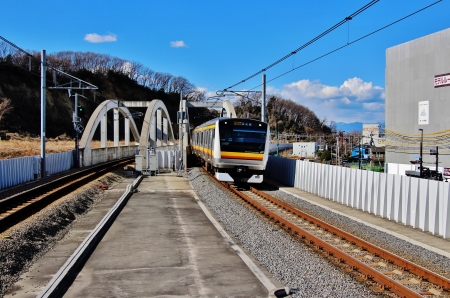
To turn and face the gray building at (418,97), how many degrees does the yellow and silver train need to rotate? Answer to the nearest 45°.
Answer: approximately 135° to its left

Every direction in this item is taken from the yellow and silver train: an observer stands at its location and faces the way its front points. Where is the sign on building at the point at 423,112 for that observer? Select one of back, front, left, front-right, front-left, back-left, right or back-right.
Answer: back-left

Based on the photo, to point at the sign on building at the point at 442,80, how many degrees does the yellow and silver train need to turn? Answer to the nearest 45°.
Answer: approximately 135° to its left

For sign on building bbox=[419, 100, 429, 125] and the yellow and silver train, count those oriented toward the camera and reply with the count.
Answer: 2

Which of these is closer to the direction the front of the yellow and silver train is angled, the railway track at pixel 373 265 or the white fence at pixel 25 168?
the railway track

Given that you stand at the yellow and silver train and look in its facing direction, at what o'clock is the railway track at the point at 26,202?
The railway track is roughly at 2 o'clock from the yellow and silver train.

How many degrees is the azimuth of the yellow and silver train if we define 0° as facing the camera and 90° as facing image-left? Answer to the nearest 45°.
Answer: approximately 0°

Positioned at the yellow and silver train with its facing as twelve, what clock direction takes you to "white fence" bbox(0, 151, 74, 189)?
The white fence is roughly at 3 o'clock from the yellow and silver train.
